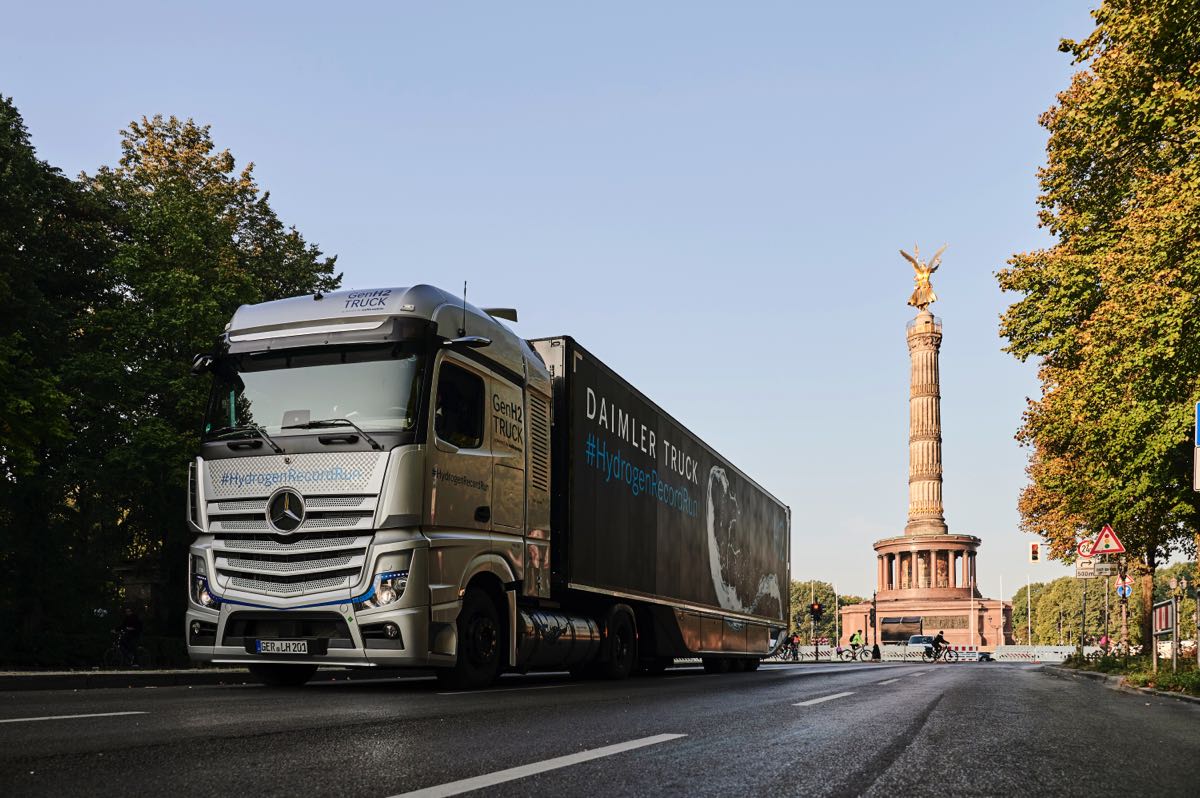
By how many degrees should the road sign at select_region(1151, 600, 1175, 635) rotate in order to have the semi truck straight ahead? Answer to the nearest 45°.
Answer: approximately 45° to its right

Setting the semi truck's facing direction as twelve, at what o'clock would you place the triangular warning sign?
The triangular warning sign is roughly at 6 o'clock from the semi truck.

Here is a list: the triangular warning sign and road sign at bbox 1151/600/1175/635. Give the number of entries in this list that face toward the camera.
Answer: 2

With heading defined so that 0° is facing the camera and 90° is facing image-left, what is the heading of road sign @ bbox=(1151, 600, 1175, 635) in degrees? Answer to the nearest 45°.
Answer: approximately 0°

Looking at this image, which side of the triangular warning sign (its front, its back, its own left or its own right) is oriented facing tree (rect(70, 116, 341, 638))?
right

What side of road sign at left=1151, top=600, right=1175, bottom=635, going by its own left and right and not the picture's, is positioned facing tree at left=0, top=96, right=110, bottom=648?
front
